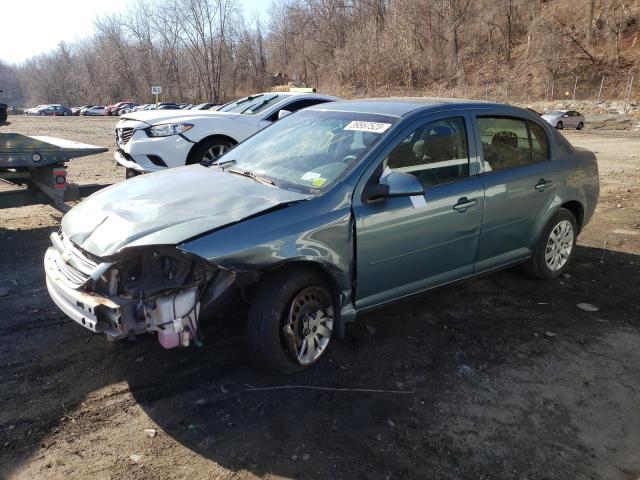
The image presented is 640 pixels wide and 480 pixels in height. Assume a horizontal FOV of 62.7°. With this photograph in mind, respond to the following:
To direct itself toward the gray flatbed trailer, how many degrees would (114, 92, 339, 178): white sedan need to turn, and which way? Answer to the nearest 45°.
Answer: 0° — it already faces it

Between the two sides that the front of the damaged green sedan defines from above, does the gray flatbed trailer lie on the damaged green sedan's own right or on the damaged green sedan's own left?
on the damaged green sedan's own right

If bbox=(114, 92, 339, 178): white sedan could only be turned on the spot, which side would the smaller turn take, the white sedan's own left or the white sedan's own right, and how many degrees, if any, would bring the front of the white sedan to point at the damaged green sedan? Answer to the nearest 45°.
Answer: approximately 45° to the white sedan's own left

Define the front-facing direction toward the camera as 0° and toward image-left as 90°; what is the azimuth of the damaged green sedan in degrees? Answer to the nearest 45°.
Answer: approximately 45°

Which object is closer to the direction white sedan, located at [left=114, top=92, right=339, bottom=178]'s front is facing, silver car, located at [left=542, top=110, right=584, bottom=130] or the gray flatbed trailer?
the gray flatbed trailer

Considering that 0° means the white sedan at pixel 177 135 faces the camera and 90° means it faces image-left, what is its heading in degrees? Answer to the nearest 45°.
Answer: approximately 45°

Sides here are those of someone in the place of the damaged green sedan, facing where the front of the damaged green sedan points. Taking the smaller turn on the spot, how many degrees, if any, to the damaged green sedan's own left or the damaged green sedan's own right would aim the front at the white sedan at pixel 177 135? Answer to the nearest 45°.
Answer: approximately 90° to the damaged green sedan's own right

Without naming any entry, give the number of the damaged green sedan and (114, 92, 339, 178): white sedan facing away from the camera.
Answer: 0

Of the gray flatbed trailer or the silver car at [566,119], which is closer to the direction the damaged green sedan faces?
the gray flatbed trailer

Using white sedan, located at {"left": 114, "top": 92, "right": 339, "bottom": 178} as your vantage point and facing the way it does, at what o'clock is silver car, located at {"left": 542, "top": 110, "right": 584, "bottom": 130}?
The silver car is roughly at 6 o'clock from the white sedan.

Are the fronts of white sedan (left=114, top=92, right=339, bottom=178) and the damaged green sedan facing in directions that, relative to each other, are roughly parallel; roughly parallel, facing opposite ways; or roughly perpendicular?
roughly parallel

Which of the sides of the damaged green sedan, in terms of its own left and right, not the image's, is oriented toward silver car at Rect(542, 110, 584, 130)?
back

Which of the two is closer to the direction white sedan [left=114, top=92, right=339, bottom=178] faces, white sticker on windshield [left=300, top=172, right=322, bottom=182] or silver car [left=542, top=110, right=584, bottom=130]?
the white sticker on windshield
